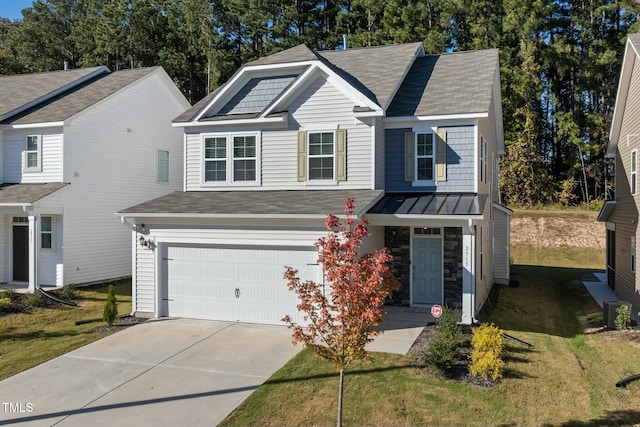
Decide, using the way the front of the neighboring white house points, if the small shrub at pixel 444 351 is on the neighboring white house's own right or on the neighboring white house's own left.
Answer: on the neighboring white house's own left

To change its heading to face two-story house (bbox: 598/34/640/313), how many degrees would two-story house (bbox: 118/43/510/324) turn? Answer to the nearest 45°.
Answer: approximately 90° to its left

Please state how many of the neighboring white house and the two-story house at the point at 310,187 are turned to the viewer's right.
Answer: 0

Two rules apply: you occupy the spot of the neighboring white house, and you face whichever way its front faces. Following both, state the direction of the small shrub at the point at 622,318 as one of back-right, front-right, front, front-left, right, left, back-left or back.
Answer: left

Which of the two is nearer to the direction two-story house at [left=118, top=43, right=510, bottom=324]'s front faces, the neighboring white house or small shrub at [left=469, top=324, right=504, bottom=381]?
the small shrub

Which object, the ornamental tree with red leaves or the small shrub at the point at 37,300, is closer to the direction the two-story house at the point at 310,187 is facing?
the ornamental tree with red leaves

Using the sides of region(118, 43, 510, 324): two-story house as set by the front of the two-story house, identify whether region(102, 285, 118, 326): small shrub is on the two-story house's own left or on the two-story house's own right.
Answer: on the two-story house's own right

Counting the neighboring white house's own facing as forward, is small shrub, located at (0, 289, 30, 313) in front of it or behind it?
in front

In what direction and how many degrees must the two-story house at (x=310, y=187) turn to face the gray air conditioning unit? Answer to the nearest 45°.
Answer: approximately 90° to its left

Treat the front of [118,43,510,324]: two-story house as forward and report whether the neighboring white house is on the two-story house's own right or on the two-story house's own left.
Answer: on the two-story house's own right

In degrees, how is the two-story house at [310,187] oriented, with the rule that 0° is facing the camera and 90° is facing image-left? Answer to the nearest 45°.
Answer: approximately 0°

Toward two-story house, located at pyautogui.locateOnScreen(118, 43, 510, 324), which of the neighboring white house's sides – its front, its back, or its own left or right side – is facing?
left

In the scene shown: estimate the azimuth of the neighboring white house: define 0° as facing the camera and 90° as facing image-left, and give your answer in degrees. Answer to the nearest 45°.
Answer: approximately 45°

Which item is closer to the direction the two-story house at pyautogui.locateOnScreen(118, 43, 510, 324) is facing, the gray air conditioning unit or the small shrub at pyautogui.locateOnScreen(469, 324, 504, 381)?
the small shrub
